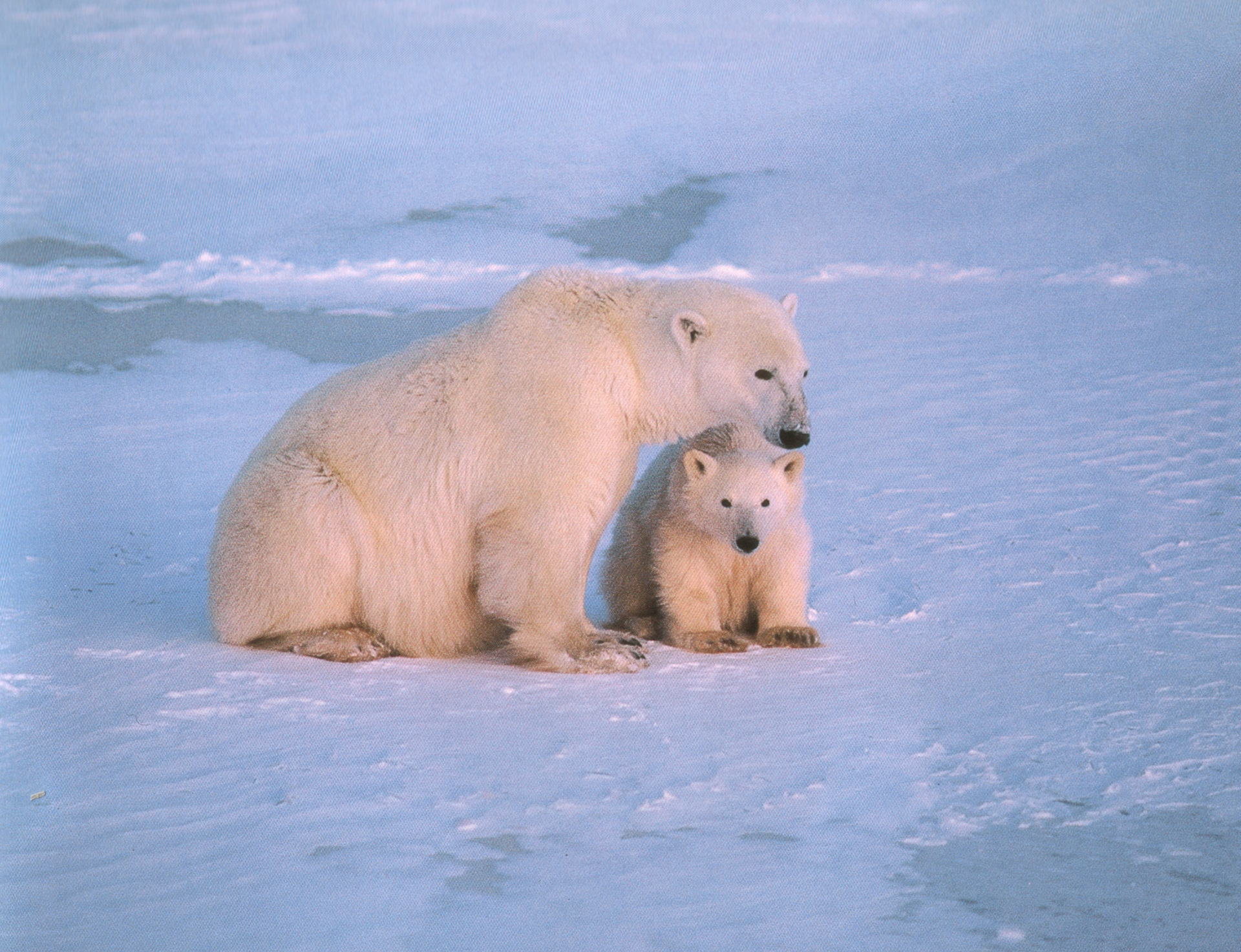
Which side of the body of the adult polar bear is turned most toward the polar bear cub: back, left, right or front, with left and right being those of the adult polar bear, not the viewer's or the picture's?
front

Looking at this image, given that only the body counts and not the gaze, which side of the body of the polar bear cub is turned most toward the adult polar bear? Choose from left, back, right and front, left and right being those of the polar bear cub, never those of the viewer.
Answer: right

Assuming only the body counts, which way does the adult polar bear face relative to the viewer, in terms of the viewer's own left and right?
facing to the right of the viewer

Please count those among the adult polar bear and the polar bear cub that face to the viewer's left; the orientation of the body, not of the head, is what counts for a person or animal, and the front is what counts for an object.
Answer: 0

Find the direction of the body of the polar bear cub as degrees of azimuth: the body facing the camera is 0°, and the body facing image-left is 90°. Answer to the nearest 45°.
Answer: approximately 315°
